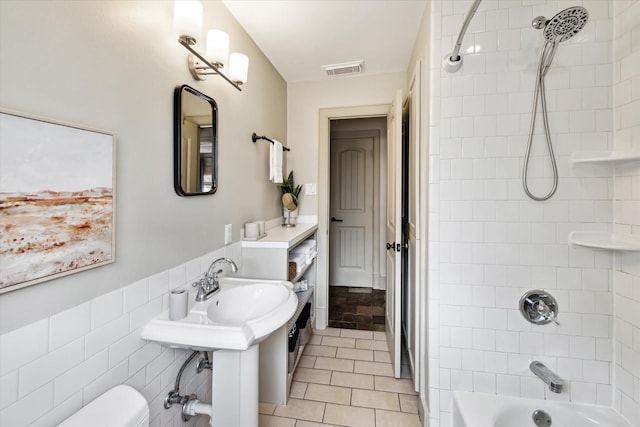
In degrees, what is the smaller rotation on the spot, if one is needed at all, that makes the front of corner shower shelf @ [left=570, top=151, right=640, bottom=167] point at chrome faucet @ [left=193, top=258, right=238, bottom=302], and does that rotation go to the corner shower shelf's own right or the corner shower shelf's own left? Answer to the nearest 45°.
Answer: approximately 45° to the corner shower shelf's own right

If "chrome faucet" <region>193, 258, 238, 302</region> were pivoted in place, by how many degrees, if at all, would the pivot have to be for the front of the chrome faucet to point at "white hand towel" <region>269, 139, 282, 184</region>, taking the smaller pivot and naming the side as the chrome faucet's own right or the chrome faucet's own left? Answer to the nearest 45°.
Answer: approximately 90° to the chrome faucet's own left

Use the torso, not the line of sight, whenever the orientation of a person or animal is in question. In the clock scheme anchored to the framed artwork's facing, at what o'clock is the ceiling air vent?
The ceiling air vent is roughly at 10 o'clock from the framed artwork.

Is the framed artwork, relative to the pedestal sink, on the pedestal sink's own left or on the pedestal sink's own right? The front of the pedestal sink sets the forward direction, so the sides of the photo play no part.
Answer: on the pedestal sink's own right

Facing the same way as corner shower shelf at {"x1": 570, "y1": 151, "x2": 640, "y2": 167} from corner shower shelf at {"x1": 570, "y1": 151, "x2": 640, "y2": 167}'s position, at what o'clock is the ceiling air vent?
The ceiling air vent is roughly at 3 o'clock from the corner shower shelf.

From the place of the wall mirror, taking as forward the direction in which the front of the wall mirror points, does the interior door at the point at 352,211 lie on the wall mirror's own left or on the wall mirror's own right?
on the wall mirror's own left

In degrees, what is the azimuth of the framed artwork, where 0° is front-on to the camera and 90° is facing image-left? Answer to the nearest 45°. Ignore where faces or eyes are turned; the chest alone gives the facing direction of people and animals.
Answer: approximately 315°

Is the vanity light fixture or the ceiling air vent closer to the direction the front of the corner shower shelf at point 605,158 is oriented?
the vanity light fixture

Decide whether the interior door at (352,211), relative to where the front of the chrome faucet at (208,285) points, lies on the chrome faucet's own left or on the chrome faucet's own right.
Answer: on the chrome faucet's own left

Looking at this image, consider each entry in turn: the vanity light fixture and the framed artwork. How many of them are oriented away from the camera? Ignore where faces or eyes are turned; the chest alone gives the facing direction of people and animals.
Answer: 0
